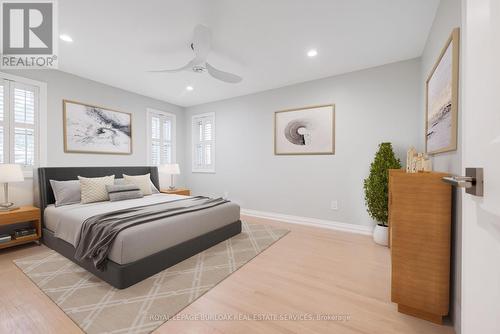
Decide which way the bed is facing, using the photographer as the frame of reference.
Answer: facing the viewer and to the right of the viewer

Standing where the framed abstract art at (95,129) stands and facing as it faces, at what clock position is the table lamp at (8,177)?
The table lamp is roughly at 3 o'clock from the framed abstract art.

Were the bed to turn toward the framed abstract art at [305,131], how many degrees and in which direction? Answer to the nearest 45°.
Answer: approximately 45° to its left

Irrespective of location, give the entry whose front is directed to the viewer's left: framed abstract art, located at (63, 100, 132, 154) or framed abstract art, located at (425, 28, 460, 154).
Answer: framed abstract art, located at (425, 28, 460, 154)

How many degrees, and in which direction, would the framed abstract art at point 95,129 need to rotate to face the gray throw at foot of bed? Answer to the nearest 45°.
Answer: approximately 45° to its right

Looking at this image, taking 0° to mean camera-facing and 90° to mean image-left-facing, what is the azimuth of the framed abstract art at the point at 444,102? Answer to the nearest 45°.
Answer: approximately 90°

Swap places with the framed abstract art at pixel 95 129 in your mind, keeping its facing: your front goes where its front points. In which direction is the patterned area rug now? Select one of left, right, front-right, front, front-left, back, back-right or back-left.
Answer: front-right

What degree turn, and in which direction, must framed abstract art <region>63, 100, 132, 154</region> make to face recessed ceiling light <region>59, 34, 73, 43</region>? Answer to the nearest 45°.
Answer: approximately 45° to its right

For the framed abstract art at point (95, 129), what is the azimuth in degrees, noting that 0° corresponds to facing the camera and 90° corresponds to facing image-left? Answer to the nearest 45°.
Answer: approximately 315°

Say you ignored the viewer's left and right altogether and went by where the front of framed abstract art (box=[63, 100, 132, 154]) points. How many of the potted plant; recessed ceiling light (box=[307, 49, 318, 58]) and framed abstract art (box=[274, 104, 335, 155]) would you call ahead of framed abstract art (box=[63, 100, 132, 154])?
3

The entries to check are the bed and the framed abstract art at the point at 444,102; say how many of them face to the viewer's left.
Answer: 1

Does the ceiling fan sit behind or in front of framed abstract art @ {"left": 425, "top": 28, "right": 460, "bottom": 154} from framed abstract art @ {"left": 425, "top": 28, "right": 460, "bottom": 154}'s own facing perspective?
in front
